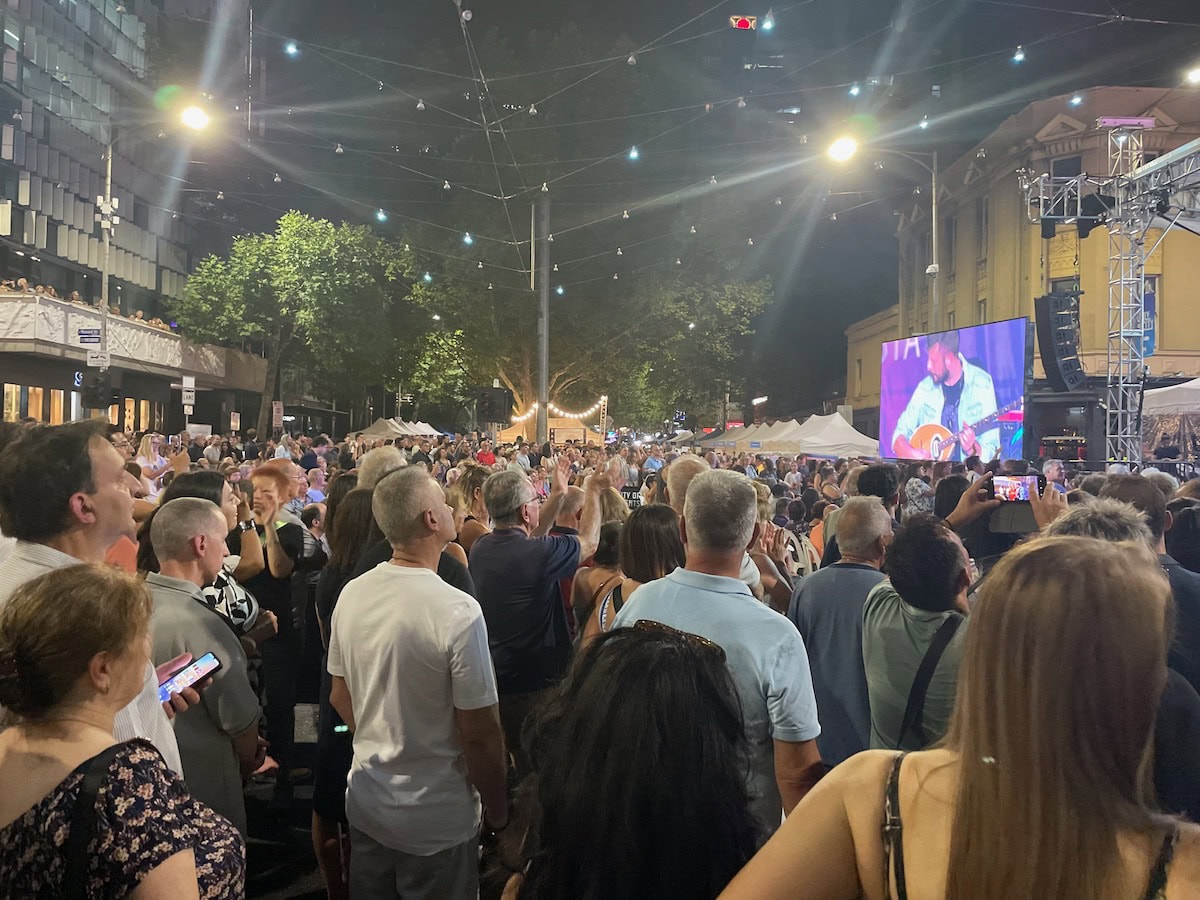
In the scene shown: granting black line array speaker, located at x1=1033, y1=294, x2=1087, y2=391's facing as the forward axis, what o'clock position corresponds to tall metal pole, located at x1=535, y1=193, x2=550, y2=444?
The tall metal pole is roughly at 2 o'clock from the black line array speaker.

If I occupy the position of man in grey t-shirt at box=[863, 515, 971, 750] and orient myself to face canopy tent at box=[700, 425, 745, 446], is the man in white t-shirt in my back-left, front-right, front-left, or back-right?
back-left

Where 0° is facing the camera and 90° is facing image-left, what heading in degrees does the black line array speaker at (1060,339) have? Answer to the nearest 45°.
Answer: approximately 45°

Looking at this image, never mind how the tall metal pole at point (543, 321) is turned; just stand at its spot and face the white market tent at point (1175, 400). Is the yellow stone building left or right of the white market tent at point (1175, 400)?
left

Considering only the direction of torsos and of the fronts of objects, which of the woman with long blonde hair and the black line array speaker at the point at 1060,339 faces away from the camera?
the woman with long blonde hair

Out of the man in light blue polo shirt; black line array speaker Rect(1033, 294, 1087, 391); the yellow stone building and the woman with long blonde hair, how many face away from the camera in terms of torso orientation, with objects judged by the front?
2

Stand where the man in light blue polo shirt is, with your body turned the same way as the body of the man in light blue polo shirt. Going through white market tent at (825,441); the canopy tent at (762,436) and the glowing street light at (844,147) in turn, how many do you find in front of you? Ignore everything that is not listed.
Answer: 3

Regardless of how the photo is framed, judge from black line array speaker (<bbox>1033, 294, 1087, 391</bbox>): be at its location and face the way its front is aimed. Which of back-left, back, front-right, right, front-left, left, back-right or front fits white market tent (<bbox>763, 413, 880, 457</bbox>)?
right

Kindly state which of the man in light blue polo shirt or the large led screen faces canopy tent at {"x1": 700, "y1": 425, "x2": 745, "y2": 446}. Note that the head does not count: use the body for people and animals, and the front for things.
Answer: the man in light blue polo shirt

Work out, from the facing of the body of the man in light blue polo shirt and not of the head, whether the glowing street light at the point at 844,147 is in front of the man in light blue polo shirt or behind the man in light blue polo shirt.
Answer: in front

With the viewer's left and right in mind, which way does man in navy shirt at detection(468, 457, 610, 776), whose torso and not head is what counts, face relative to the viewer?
facing away from the viewer and to the right of the viewer

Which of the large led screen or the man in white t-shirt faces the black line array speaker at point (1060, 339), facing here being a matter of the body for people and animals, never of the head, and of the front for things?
the man in white t-shirt

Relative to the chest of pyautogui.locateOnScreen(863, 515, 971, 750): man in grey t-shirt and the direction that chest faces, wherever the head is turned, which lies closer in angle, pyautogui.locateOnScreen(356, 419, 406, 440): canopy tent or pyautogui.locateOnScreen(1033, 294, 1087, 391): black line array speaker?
the black line array speaker

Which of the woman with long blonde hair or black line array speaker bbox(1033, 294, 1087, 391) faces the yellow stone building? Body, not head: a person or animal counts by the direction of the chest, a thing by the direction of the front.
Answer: the woman with long blonde hair

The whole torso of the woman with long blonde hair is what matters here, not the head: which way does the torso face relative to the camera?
away from the camera

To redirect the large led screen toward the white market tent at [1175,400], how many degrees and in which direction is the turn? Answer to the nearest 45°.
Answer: approximately 135° to its left

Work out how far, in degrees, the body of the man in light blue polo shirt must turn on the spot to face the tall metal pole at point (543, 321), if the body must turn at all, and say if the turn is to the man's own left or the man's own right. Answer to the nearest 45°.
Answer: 0° — they already face it
